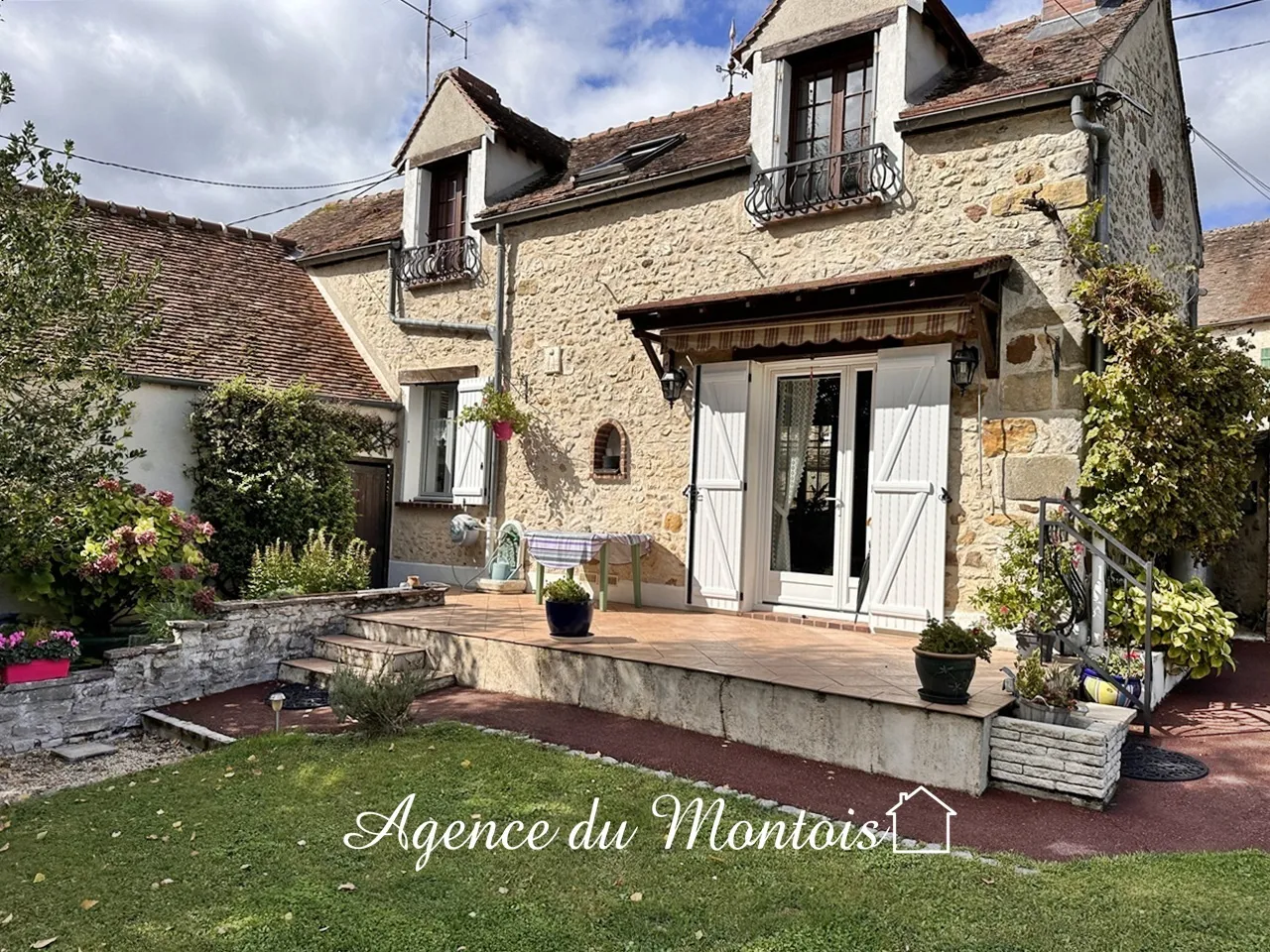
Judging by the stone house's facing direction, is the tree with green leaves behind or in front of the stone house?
in front

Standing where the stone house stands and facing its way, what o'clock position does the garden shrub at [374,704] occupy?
The garden shrub is roughly at 12 o'clock from the stone house.

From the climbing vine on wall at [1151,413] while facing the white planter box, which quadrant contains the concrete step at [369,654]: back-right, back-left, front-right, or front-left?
front-right

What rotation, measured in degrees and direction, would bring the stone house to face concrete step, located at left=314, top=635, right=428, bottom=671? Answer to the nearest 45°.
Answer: approximately 45° to its right

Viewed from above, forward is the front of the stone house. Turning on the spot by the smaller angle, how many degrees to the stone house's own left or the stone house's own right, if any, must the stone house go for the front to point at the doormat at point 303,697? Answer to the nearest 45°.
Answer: approximately 45° to the stone house's own right

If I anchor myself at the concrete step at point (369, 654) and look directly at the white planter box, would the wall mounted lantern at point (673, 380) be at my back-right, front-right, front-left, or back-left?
front-left

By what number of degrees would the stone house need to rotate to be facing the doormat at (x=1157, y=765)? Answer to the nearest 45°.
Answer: approximately 90° to its left

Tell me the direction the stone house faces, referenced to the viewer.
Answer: facing the viewer and to the left of the viewer

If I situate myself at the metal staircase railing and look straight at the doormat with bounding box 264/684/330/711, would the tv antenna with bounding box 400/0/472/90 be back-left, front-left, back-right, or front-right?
front-right

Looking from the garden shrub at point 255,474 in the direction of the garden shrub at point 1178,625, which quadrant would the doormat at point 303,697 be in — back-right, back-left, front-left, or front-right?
front-right

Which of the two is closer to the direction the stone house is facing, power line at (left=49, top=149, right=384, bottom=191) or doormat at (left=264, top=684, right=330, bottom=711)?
the doormat

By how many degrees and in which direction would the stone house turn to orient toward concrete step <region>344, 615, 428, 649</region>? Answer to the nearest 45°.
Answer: approximately 45° to its right
